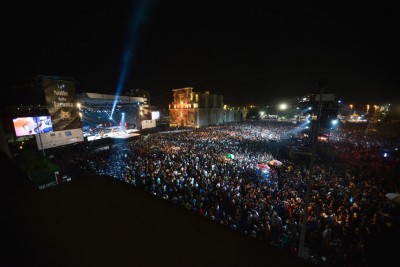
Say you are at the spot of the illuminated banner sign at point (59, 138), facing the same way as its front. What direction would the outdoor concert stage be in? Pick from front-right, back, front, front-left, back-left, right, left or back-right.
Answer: left

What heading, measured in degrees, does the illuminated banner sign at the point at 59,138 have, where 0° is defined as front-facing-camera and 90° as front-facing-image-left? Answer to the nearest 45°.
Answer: approximately 315°

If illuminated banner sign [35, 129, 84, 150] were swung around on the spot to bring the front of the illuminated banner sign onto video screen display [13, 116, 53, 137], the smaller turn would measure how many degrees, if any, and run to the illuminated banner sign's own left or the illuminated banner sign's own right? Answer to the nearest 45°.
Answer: approximately 90° to the illuminated banner sign's own right
